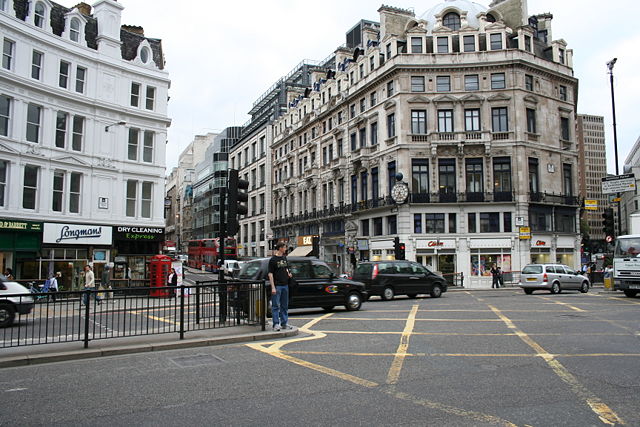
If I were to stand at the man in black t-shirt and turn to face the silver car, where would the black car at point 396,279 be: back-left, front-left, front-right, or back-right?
front-left

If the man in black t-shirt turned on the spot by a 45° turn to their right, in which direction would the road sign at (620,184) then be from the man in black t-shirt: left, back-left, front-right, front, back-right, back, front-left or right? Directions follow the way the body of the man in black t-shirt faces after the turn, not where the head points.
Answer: back-left

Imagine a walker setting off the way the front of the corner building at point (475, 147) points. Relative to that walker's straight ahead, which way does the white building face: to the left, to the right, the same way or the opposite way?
to the left

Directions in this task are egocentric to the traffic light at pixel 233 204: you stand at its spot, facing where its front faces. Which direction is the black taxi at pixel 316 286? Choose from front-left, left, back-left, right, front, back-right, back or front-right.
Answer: front-left

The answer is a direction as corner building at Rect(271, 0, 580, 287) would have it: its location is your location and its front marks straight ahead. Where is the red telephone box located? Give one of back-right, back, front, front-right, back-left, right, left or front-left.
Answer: front-right

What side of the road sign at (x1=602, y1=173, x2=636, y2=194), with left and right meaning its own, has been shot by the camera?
front

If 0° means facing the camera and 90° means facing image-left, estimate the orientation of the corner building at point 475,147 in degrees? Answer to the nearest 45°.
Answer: approximately 0°

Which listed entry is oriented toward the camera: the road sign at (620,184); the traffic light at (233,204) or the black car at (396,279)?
the road sign

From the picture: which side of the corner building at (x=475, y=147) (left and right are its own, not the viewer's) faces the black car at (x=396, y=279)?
front

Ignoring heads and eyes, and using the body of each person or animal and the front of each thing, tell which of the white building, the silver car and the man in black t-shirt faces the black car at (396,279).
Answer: the white building

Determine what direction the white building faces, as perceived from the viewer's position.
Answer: facing the viewer and to the right of the viewer

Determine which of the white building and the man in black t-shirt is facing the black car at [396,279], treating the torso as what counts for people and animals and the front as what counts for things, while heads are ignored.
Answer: the white building

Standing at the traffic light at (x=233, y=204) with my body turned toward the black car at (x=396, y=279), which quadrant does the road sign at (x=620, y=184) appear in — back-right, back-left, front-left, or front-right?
front-right

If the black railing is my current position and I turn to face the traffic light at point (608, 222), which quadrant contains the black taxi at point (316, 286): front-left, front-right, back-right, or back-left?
front-left
